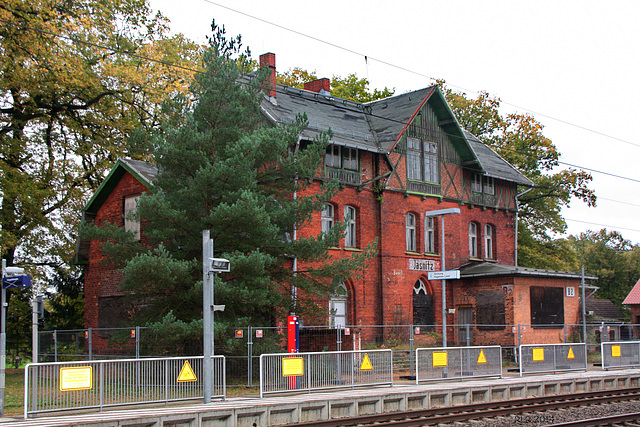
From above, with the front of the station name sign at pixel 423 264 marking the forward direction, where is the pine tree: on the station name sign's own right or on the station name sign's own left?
on the station name sign's own right

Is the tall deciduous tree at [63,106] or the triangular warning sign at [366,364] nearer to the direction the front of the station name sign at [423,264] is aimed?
the triangular warning sign

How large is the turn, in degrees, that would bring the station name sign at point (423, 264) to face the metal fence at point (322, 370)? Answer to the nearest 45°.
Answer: approximately 45° to its right

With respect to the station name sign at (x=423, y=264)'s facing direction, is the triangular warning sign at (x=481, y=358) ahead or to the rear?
ahead

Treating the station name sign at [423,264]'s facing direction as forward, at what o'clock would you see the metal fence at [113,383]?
The metal fence is roughly at 2 o'clock from the station name sign.

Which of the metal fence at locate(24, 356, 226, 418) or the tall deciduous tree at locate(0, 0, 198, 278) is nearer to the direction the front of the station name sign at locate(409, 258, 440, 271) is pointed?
the metal fence

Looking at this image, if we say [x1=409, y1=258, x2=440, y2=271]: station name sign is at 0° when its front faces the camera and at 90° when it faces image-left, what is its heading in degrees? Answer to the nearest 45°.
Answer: approximately 315°

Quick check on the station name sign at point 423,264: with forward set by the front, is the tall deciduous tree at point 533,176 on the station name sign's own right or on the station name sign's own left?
on the station name sign's own left
